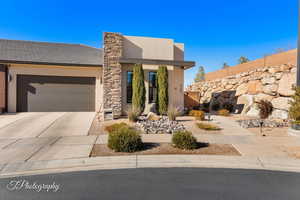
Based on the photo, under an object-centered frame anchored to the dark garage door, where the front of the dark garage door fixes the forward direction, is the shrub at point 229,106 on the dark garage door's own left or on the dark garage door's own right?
on the dark garage door's own left

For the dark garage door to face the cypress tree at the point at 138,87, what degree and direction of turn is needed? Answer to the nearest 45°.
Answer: approximately 45° to its left

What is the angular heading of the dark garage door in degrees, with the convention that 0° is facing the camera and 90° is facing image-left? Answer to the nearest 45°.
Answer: approximately 0°

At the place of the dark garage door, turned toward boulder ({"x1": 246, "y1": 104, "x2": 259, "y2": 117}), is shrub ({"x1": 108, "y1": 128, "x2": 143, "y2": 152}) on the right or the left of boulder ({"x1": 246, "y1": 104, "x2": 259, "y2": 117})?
right

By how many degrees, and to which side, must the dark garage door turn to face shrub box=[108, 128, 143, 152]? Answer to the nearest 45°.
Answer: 0° — it already faces it

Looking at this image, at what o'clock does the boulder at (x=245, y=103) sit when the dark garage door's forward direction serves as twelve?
The boulder is roughly at 10 o'clock from the dark garage door.

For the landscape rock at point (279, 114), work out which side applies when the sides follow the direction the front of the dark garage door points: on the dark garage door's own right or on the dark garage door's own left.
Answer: on the dark garage door's own left

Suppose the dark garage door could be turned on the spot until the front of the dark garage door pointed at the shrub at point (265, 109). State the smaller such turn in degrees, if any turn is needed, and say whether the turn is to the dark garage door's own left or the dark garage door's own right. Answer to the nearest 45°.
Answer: approximately 45° to the dark garage door's own left

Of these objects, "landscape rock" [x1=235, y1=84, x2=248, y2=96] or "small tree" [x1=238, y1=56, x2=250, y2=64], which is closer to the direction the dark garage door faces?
the landscape rock

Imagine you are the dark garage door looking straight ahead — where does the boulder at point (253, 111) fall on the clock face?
The boulder is roughly at 10 o'clock from the dark garage door.

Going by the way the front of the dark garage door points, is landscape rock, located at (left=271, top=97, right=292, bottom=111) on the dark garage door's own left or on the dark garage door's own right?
on the dark garage door's own left
